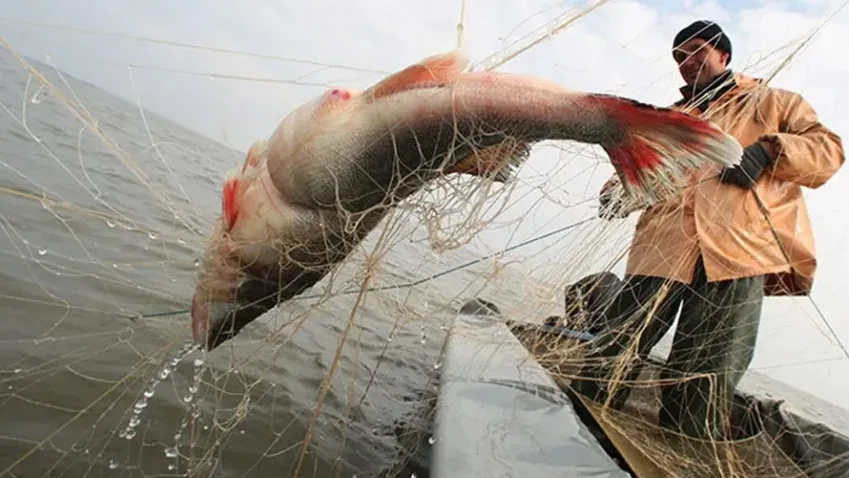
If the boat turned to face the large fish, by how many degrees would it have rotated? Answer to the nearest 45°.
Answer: approximately 90° to its left

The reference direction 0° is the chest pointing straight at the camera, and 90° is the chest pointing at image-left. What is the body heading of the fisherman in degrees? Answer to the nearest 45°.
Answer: approximately 45°
